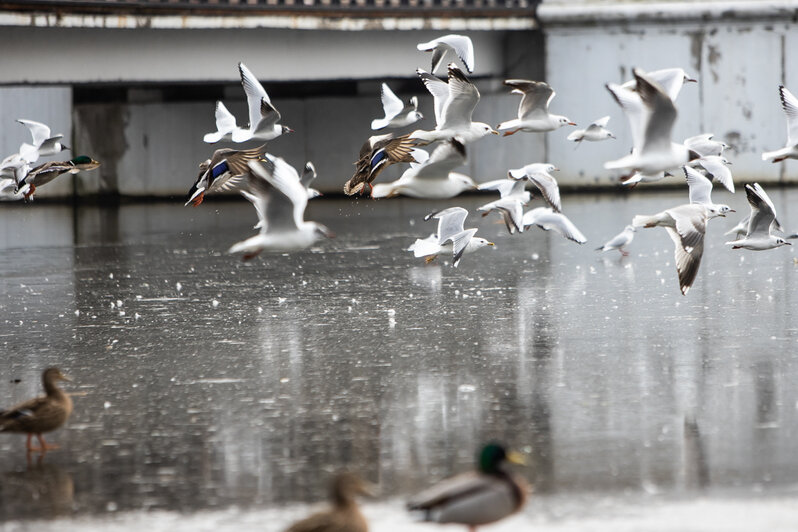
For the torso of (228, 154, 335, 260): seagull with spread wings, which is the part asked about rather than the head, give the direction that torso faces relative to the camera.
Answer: to the viewer's right

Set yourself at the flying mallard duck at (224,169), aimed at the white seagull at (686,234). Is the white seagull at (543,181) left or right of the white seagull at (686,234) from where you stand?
left

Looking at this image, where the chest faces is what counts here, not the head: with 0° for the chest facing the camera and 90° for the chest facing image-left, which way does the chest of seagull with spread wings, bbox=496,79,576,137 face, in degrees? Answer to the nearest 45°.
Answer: approximately 270°

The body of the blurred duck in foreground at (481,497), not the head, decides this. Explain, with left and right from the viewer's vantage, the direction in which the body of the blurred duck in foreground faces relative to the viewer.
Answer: facing to the right of the viewer

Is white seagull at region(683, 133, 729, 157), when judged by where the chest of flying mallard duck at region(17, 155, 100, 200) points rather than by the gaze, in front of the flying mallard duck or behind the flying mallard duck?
in front

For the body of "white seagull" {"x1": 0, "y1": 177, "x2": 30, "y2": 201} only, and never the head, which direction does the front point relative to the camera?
to the viewer's right

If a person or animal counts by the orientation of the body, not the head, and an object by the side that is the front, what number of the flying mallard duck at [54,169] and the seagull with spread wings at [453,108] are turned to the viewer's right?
2
